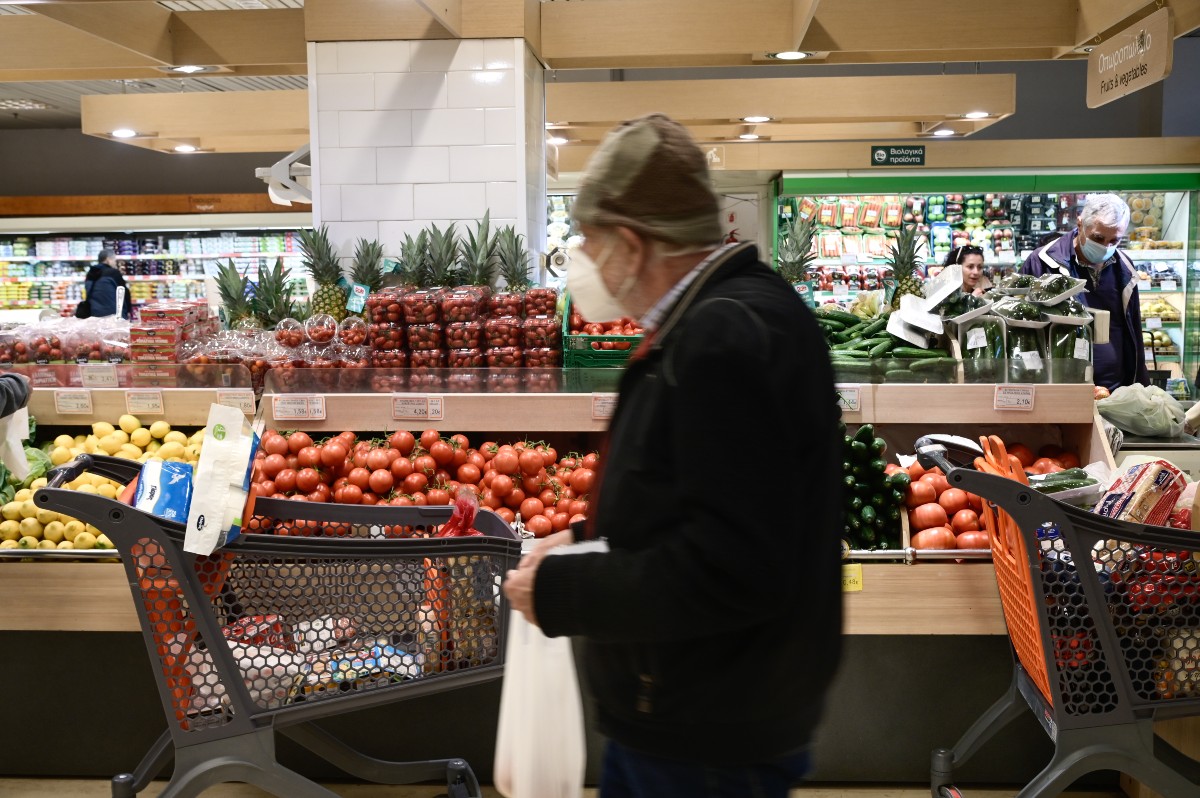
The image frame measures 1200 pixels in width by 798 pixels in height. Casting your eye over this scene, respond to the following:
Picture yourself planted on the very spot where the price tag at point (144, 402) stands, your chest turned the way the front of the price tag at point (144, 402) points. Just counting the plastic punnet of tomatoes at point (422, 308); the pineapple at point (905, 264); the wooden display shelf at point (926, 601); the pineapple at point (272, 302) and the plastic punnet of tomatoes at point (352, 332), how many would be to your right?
0

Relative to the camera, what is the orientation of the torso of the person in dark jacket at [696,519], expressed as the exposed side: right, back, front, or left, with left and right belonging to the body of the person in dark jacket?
left

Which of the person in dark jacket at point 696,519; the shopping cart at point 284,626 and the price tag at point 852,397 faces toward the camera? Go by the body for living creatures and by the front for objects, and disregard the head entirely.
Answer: the price tag

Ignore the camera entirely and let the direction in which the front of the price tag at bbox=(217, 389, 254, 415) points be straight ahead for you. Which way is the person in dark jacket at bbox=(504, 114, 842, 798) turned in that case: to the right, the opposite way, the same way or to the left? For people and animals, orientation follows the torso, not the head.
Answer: to the right

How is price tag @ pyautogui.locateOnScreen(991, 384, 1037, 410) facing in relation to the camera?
toward the camera

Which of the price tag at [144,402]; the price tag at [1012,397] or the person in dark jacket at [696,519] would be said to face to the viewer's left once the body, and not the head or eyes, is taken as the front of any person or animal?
the person in dark jacket

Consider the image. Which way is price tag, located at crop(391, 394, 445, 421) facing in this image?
toward the camera

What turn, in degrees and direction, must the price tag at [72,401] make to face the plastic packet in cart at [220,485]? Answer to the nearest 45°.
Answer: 0° — it already faces it

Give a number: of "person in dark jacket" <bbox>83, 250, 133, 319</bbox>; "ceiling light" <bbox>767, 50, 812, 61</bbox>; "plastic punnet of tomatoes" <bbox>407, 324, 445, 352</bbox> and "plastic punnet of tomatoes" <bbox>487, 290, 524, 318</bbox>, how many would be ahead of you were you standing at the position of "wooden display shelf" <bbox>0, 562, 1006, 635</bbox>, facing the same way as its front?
0

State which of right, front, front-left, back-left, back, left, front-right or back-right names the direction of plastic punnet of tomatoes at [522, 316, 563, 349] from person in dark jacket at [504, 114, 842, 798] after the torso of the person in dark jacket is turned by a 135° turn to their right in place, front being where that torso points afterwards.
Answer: front-left

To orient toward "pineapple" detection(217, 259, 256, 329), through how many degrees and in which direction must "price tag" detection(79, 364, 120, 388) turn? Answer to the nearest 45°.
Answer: approximately 135° to its left

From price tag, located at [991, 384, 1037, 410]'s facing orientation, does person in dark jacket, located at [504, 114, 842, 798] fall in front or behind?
in front

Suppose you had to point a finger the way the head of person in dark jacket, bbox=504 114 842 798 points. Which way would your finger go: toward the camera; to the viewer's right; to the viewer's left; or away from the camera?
to the viewer's left

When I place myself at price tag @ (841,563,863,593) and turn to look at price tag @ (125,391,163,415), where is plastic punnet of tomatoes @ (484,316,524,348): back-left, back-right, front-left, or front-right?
front-right

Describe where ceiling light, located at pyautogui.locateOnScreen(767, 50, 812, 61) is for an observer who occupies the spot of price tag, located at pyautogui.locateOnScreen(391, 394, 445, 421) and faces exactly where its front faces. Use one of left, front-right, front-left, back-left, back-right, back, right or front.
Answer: back-left

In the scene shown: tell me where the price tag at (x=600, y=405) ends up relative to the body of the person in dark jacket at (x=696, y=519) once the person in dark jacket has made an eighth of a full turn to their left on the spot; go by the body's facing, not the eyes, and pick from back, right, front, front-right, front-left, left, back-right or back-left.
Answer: back-right

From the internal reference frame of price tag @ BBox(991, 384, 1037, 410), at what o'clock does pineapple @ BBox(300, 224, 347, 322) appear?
The pineapple is roughly at 3 o'clock from the price tag.

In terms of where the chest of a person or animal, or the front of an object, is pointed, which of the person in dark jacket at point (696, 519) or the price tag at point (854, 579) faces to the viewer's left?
the person in dark jacket

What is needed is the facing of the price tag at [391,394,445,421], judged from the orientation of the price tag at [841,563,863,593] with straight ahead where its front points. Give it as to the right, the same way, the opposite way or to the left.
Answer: the same way

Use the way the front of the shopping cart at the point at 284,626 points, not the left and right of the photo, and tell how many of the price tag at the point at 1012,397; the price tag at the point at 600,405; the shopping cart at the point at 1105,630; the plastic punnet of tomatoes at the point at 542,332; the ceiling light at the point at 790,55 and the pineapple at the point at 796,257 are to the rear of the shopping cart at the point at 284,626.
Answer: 0

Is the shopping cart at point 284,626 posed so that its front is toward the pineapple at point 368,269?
no

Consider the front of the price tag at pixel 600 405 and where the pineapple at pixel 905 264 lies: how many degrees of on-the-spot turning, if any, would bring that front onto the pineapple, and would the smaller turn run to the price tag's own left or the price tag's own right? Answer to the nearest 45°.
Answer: approximately 135° to the price tag's own left

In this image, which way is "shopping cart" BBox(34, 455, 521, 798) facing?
to the viewer's right

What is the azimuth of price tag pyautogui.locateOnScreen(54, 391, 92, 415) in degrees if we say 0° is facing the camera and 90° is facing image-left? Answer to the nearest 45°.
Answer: approximately 0°
